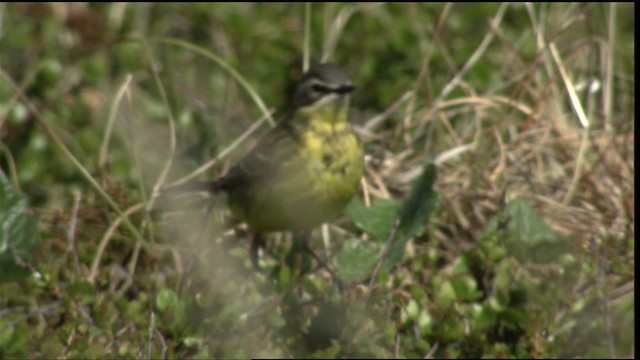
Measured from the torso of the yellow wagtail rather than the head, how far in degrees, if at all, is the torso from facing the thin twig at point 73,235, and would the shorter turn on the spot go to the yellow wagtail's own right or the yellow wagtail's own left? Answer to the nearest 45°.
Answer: approximately 135° to the yellow wagtail's own right

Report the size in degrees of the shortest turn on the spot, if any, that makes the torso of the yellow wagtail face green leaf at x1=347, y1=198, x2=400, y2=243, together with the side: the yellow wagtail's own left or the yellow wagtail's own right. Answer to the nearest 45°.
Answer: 0° — it already faces it

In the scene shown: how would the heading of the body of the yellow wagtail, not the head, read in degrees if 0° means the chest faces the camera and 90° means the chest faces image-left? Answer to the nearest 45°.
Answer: approximately 315°

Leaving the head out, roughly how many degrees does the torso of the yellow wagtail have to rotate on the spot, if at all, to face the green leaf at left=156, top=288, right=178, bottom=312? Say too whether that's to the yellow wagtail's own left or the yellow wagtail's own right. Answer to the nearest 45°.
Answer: approximately 90° to the yellow wagtail's own right

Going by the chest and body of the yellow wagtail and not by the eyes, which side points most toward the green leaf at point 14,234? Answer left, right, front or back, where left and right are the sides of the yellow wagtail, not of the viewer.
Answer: right
